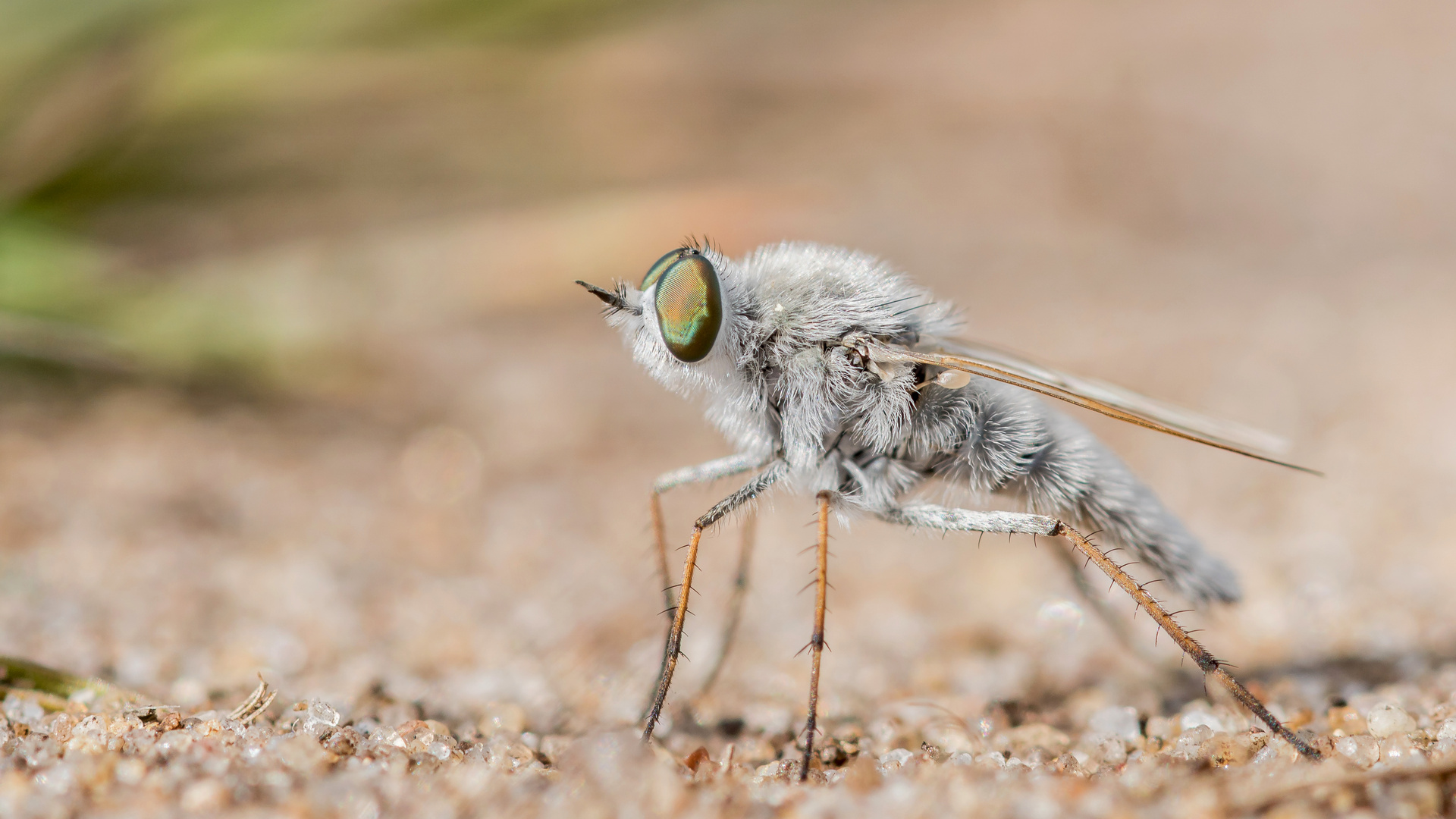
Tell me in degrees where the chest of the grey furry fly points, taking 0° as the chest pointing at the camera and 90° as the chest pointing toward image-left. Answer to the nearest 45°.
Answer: approximately 90°
